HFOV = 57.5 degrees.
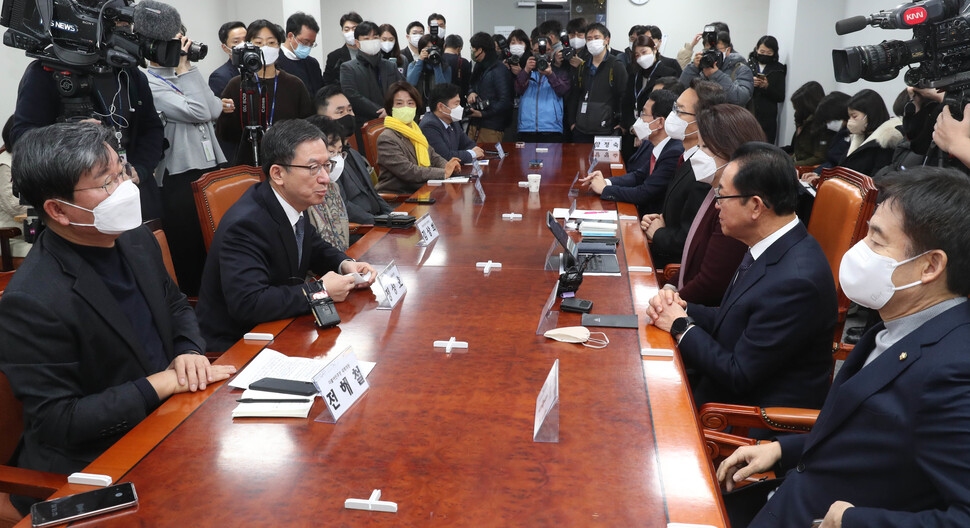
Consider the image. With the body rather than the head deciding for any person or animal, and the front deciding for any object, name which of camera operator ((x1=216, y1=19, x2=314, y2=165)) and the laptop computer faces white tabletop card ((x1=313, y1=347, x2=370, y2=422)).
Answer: the camera operator

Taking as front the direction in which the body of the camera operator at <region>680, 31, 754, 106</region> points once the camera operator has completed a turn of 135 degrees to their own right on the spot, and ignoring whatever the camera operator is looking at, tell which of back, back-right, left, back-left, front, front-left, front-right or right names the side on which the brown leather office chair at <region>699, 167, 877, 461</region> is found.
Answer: back

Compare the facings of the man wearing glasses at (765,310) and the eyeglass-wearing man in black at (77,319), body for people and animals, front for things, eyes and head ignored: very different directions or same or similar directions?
very different directions

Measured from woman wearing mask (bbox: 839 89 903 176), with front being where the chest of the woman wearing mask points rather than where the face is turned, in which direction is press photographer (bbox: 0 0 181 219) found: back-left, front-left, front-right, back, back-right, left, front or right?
front-left

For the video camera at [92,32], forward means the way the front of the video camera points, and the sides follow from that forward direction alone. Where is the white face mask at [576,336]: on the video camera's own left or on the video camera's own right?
on the video camera's own right

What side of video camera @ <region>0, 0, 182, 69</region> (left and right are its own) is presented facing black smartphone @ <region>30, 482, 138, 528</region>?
right

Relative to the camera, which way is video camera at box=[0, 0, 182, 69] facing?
to the viewer's right

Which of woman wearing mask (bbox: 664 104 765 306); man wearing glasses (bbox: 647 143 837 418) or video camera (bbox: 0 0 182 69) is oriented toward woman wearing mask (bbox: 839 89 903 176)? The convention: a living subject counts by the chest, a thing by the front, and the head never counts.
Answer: the video camera

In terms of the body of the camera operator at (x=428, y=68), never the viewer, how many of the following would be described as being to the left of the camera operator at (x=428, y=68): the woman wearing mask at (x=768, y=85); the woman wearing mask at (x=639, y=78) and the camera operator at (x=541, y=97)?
3

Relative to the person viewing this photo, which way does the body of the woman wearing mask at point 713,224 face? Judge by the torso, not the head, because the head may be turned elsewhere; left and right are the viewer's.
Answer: facing to the left of the viewer

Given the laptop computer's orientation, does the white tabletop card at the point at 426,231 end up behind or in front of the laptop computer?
behind

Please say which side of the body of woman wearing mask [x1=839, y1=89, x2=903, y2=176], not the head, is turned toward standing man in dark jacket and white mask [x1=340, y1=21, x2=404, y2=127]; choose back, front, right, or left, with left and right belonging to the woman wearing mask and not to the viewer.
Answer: front

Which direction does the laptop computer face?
to the viewer's right

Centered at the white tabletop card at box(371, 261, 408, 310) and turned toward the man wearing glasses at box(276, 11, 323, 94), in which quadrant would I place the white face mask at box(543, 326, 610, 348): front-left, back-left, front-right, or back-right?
back-right
